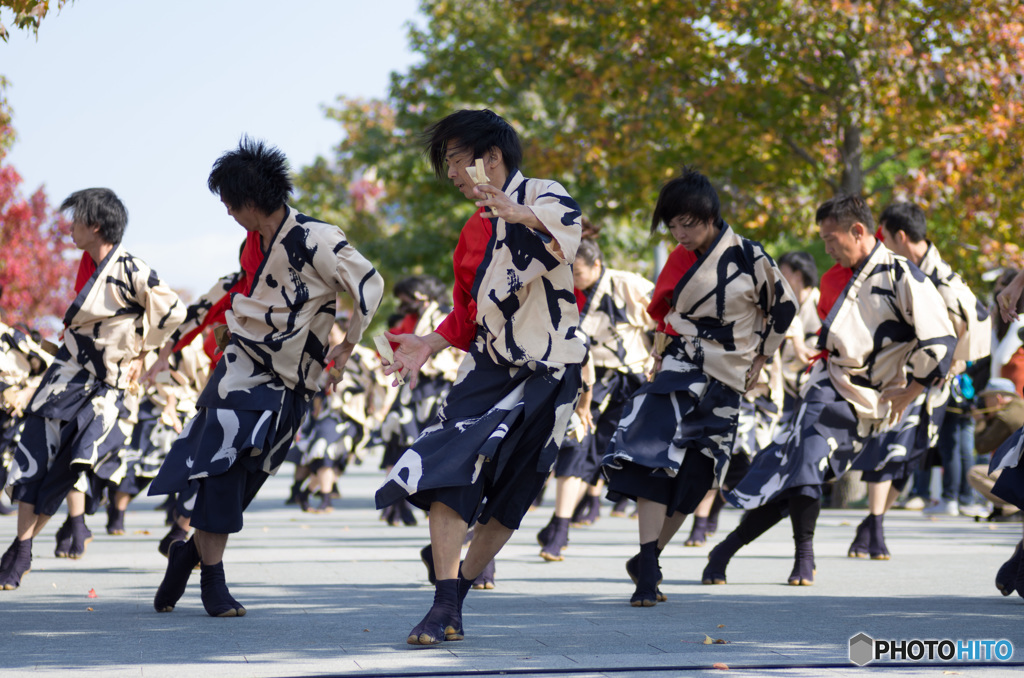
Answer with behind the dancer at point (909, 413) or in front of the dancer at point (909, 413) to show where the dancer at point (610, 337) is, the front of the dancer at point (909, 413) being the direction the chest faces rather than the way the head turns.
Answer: in front

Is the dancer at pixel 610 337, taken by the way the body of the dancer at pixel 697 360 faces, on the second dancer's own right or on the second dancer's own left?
on the second dancer's own right

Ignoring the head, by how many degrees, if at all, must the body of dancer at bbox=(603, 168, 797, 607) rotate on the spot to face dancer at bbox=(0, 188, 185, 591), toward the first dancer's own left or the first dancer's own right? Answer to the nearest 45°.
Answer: approximately 45° to the first dancer's own right

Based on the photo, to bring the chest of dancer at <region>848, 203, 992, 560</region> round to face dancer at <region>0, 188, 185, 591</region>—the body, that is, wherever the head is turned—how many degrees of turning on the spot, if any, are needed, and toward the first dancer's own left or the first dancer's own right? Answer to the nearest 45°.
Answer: approximately 45° to the first dancer's own left

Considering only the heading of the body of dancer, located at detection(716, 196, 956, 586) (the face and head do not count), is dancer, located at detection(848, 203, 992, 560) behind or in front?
behind

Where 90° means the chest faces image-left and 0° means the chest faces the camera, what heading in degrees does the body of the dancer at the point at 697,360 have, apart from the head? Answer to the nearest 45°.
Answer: approximately 45°

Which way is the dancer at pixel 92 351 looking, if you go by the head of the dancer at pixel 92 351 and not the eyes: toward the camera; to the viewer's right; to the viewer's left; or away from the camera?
to the viewer's left
